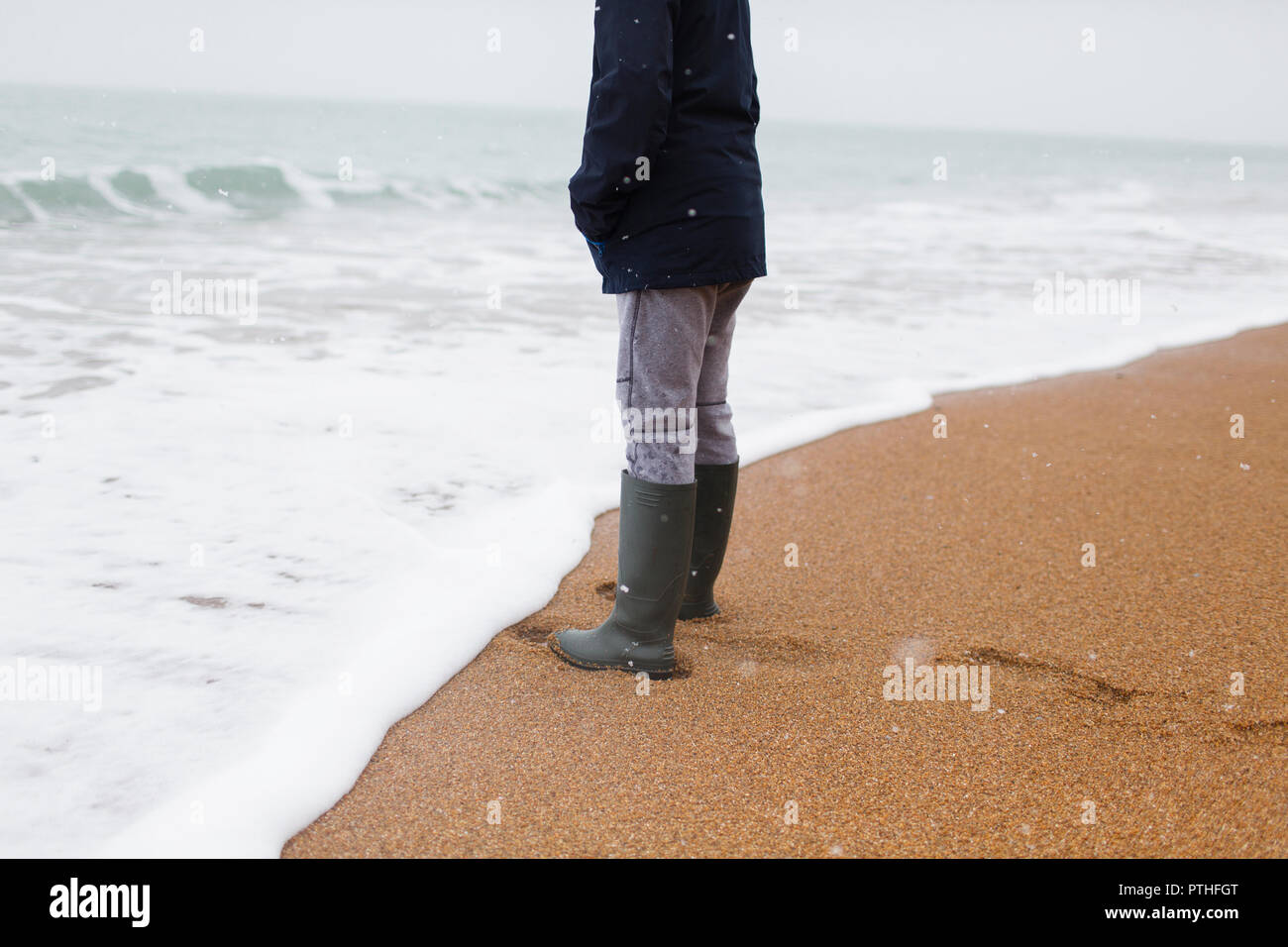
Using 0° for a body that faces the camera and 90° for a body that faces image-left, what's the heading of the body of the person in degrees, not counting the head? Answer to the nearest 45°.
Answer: approximately 135°
